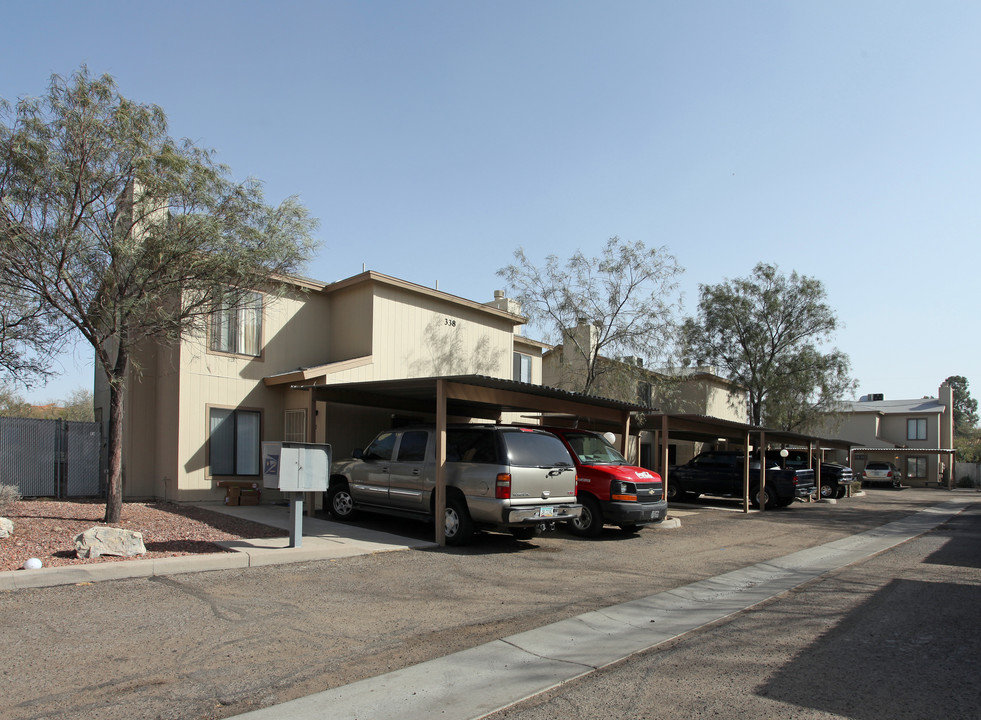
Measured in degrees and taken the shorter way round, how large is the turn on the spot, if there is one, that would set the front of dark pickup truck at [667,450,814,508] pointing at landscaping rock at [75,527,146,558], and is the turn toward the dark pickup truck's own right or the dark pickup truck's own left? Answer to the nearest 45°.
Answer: approximately 135° to the dark pickup truck's own left

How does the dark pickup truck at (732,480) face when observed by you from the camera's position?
facing away from the viewer and to the left of the viewer

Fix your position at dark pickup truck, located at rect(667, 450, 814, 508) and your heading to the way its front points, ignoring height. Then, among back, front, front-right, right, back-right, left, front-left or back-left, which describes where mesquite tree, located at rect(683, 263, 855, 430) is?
front-right

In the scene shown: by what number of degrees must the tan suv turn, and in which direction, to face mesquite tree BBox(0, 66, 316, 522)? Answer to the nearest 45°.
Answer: approximately 45° to its left

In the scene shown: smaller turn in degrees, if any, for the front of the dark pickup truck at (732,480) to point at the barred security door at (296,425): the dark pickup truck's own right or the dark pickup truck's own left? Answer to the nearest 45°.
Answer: approximately 90° to the dark pickup truck's own left

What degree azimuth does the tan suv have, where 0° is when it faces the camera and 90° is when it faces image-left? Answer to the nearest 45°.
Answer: approximately 135°
